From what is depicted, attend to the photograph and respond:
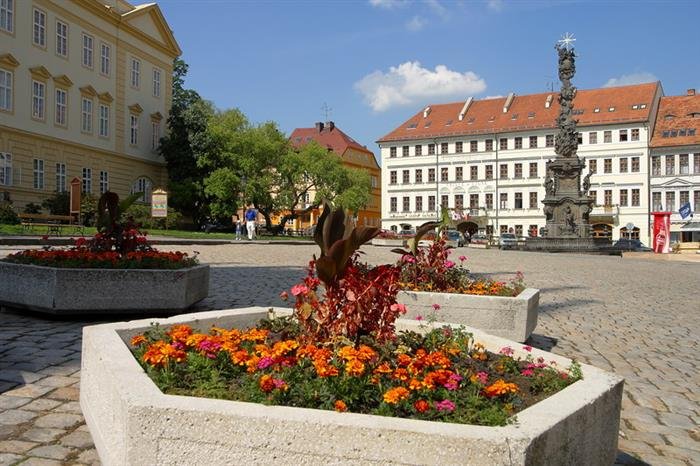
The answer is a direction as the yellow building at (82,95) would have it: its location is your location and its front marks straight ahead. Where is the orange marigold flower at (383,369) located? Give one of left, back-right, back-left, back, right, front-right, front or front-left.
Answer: front-right

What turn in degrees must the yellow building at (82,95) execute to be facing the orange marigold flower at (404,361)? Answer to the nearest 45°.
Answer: approximately 45° to its right

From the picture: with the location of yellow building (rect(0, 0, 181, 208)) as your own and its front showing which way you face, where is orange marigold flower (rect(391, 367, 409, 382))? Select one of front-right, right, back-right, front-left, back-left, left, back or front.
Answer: front-right

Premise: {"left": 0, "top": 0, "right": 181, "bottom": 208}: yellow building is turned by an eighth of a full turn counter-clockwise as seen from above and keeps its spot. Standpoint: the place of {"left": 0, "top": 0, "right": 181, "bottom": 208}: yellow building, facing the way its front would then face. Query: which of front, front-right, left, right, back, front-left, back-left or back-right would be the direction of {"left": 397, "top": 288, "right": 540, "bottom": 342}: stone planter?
right

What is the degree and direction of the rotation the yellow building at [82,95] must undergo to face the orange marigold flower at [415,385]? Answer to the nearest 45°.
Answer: approximately 45° to its right

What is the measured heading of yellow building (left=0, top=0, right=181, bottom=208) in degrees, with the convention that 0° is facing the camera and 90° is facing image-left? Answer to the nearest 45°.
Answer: approximately 315°

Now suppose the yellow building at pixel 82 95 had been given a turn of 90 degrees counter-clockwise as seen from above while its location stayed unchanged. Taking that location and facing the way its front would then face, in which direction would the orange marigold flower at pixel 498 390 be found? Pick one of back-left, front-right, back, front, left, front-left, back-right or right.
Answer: back-right

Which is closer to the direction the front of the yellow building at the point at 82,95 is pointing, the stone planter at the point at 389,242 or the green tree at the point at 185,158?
the stone planter

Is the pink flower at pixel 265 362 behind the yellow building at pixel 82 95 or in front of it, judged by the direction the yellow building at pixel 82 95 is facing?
in front

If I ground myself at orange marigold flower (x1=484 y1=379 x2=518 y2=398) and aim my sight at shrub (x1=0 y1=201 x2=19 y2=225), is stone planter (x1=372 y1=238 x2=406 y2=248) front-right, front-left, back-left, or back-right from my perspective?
front-right

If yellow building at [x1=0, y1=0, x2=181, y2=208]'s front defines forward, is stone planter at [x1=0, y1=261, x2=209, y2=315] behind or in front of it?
in front

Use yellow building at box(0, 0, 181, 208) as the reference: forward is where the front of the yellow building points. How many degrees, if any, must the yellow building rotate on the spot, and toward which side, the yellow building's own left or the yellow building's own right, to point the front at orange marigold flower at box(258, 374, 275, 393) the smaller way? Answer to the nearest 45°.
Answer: approximately 45° to the yellow building's own right

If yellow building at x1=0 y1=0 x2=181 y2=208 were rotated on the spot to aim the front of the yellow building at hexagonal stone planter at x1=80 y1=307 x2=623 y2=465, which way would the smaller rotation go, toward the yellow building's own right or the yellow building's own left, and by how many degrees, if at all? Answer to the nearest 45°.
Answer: approximately 45° to the yellow building's own right
